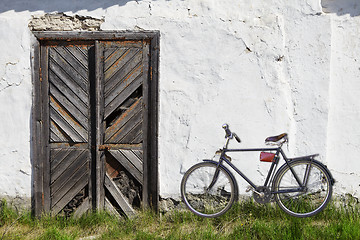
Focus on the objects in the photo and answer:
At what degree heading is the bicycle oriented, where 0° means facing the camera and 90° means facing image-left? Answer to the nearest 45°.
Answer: approximately 90°

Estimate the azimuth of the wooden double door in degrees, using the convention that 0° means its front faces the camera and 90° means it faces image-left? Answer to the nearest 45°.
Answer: approximately 0°

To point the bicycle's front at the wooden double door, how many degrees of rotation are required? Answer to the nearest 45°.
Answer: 0° — it already faces it

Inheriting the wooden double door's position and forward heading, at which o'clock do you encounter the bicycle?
The bicycle is roughly at 10 o'clock from the wooden double door.

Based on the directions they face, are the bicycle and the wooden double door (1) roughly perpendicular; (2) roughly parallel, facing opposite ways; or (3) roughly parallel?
roughly perpendicular

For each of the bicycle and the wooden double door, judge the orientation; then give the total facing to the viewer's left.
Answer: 1
